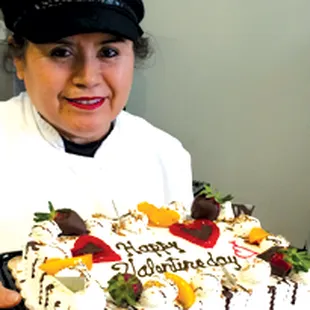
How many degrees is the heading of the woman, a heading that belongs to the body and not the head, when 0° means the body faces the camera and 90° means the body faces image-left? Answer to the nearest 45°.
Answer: approximately 0°
